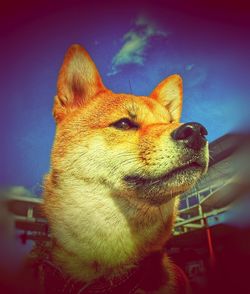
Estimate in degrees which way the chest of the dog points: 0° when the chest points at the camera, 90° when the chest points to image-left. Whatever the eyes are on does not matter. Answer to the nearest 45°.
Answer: approximately 315°
